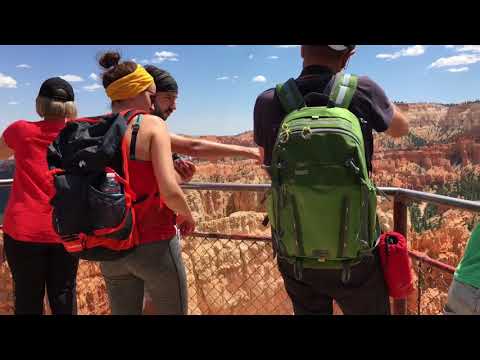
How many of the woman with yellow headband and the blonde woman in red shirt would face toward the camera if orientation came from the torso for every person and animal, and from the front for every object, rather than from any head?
0

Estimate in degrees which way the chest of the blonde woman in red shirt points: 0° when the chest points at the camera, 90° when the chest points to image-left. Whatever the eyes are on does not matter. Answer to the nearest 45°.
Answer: approximately 180°

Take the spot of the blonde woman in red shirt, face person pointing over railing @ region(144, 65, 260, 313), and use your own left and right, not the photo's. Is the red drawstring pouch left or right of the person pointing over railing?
right

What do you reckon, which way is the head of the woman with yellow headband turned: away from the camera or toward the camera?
away from the camera

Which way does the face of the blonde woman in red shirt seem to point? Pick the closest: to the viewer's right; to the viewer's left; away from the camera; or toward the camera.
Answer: away from the camera

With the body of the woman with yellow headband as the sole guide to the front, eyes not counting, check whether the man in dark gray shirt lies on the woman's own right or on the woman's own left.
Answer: on the woman's own right

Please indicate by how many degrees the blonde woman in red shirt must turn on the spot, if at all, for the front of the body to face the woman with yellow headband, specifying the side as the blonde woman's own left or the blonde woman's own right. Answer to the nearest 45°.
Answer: approximately 135° to the blonde woman's own right

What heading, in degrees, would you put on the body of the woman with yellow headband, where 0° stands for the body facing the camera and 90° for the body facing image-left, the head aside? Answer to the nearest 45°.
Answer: approximately 225°

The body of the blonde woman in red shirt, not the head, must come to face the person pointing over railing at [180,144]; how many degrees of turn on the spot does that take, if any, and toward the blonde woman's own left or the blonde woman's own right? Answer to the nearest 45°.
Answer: approximately 90° to the blonde woman's own right

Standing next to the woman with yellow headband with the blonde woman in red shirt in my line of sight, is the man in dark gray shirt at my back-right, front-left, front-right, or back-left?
back-right
